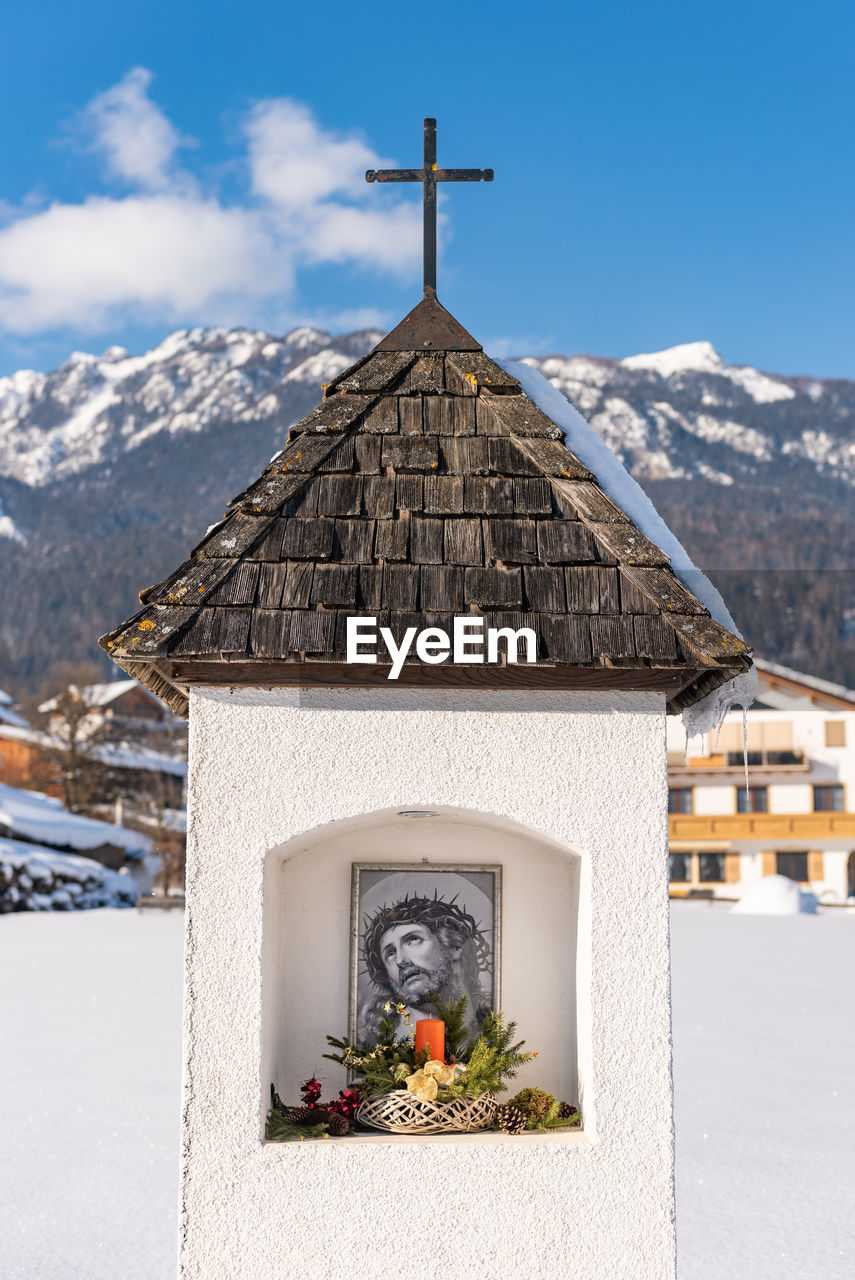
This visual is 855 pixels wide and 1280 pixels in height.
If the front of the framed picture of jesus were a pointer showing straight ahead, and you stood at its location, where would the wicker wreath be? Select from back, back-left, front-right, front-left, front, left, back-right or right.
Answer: front

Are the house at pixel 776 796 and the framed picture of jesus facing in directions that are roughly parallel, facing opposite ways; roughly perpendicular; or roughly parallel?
roughly parallel

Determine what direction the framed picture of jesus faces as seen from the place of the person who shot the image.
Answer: facing the viewer

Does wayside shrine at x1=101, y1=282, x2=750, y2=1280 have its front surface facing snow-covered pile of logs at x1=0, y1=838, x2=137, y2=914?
no

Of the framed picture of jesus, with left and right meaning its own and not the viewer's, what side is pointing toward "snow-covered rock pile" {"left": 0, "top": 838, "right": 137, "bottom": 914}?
back

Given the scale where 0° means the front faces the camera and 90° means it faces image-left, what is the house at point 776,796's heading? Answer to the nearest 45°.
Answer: approximately 0°

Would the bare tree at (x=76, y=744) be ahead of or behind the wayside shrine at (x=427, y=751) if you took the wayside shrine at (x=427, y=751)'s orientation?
behind

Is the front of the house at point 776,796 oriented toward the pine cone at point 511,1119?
yes

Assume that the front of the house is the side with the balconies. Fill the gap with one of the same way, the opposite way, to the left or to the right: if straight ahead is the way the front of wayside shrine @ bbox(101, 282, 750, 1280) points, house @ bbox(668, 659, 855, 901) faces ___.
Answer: the same way

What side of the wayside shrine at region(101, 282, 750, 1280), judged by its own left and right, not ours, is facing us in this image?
front

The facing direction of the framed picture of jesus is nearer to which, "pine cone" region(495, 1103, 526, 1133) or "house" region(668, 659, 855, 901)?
the pine cone
